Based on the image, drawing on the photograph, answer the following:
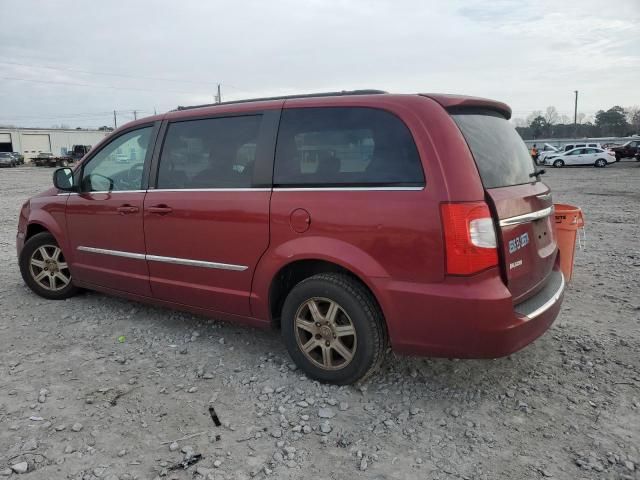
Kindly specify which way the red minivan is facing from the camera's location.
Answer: facing away from the viewer and to the left of the viewer
